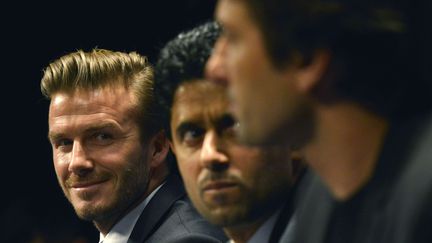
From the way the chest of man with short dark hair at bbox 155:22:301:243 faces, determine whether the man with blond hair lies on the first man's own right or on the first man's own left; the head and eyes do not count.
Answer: on the first man's own right

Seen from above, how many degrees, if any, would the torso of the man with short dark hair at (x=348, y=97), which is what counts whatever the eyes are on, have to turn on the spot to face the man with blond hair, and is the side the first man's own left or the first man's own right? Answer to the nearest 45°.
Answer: approximately 45° to the first man's own right

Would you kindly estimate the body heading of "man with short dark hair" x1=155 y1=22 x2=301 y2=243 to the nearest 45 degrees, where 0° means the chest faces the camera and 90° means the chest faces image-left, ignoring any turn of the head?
approximately 45°

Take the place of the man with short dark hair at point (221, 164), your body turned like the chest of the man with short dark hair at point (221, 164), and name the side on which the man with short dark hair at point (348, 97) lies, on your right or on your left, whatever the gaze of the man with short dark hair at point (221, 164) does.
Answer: on your left

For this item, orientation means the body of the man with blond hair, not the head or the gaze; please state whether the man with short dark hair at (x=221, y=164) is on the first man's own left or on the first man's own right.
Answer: on the first man's own left

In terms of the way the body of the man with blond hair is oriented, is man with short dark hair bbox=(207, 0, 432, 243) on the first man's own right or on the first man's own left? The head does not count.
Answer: on the first man's own left

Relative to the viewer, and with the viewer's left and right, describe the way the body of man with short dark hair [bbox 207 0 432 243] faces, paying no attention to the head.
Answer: facing to the left of the viewer
